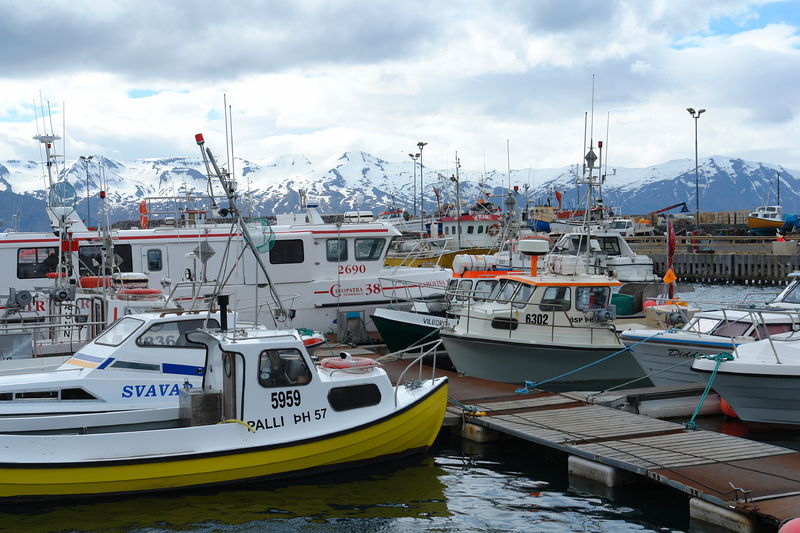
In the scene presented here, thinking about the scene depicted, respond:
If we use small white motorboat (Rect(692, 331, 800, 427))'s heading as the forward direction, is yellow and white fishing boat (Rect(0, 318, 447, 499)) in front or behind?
in front

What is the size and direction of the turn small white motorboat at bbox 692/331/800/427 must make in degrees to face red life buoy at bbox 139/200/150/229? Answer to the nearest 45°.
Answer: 0° — it already faces it

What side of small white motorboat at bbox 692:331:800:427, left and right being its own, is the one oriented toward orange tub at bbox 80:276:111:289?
front

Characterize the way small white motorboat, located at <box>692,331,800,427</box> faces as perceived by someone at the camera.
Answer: facing to the left of the viewer
